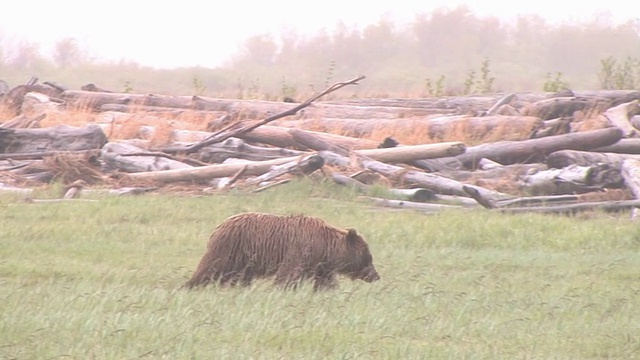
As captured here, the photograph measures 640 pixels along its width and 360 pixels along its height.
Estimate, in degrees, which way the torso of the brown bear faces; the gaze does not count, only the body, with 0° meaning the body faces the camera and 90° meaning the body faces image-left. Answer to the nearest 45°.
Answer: approximately 270°

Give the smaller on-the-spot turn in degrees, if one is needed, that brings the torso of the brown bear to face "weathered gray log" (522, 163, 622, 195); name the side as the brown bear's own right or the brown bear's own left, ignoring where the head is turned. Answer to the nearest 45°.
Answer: approximately 45° to the brown bear's own left

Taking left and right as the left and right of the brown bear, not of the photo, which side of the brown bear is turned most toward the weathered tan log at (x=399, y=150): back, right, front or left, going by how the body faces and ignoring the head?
left

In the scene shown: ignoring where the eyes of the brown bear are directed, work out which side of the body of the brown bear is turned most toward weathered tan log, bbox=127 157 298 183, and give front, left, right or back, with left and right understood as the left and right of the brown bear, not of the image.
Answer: left

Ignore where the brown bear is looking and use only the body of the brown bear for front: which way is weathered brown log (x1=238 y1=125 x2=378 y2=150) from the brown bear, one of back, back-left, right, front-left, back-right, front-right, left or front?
left

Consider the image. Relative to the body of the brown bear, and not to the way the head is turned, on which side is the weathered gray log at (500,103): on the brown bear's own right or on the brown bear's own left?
on the brown bear's own left

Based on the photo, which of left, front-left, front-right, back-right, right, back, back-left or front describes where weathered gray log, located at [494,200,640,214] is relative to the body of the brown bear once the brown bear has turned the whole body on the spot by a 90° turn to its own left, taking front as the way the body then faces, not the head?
front-right

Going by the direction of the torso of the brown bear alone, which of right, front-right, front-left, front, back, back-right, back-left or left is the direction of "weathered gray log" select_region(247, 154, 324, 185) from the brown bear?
left

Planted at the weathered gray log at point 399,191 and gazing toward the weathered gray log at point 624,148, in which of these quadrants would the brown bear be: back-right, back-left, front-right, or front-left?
back-right

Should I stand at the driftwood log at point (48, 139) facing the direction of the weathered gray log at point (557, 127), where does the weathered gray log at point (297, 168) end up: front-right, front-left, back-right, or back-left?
front-right
